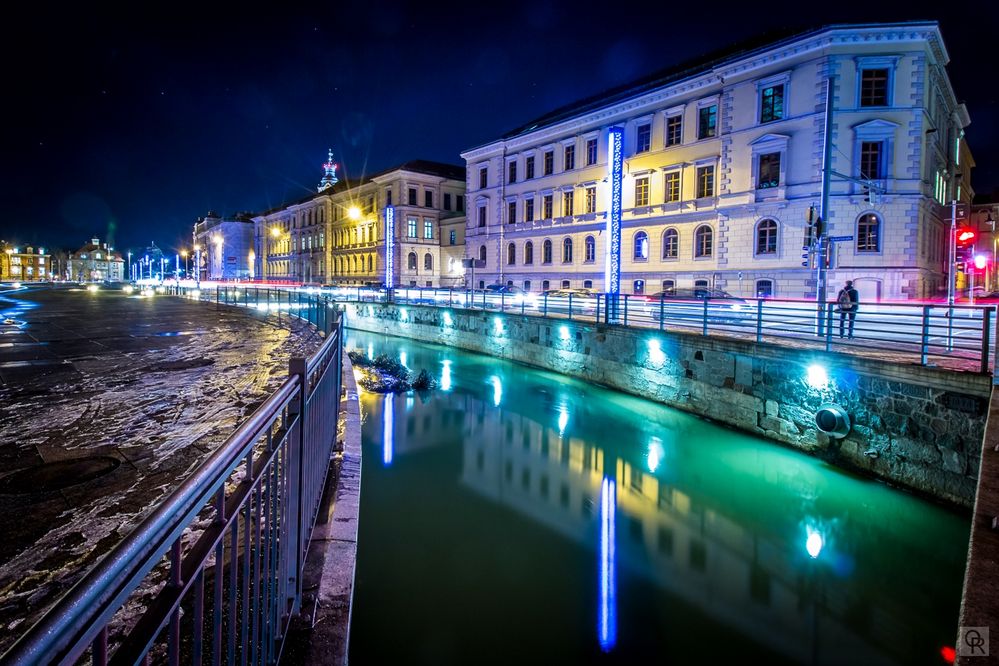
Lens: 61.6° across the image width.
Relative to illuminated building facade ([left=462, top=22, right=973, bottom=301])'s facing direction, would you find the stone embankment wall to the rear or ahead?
ahead

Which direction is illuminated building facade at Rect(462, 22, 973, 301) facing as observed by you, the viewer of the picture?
facing the viewer and to the left of the viewer

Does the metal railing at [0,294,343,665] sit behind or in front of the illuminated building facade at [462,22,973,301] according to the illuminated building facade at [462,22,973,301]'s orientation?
in front
